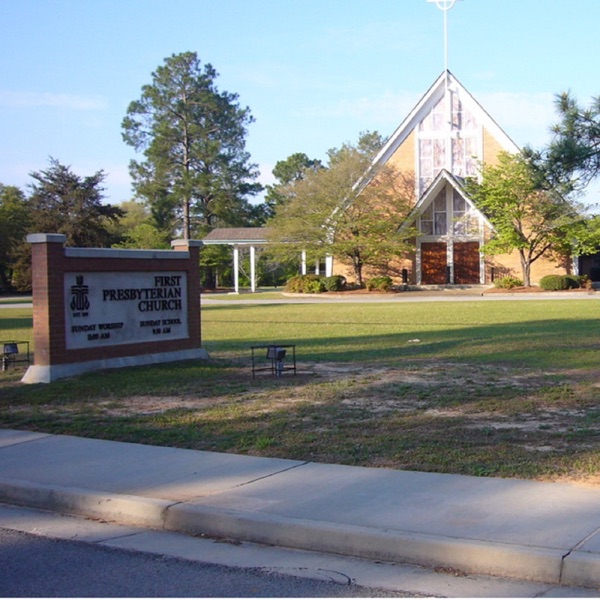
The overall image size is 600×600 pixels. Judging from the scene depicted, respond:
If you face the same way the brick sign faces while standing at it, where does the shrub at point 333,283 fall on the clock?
The shrub is roughly at 8 o'clock from the brick sign.

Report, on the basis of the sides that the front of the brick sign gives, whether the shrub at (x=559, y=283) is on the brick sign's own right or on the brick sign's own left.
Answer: on the brick sign's own left

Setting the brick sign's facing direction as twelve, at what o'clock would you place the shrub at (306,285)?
The shrub is roughly at 8 o'clock from the brick sign.

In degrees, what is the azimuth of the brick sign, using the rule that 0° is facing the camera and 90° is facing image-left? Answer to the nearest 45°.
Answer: approximately 315°

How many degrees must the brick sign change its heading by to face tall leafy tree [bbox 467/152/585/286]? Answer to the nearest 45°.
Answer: approximately 90° to its left

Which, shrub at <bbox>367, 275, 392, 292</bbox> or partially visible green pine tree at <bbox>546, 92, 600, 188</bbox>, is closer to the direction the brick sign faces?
the partially visible green pine tree

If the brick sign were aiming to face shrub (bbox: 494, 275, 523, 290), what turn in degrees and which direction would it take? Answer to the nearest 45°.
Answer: approximately 90° to its left
